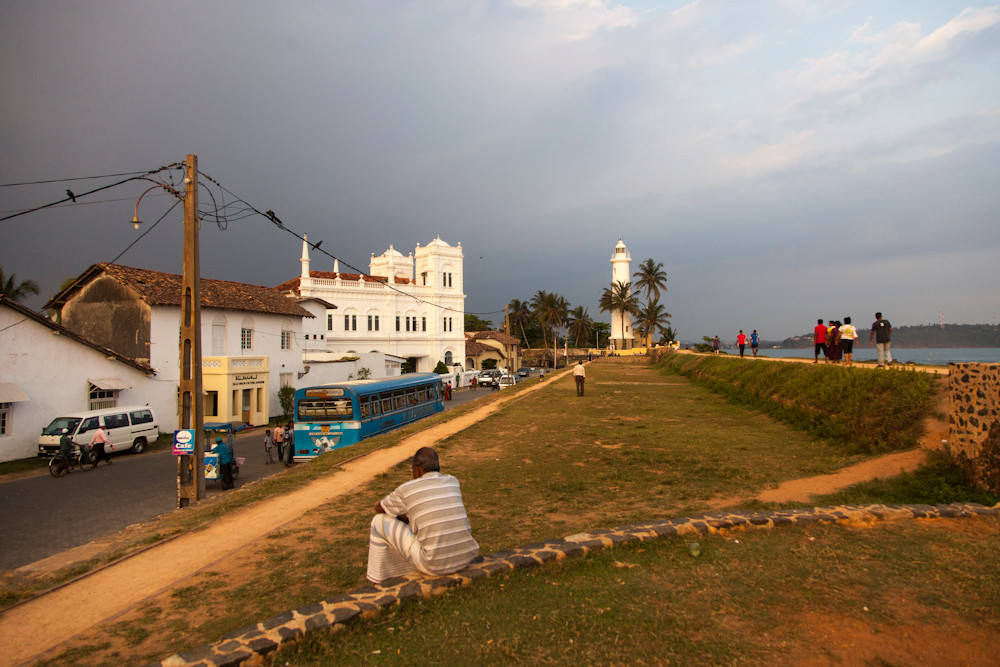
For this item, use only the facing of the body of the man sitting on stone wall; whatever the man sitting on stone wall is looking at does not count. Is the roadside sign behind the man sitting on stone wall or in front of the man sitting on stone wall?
in front

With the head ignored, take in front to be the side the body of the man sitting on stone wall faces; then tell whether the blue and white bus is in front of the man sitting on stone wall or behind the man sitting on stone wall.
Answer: in front

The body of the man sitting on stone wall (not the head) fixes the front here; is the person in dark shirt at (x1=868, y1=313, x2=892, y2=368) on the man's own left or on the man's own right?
on the man's own right

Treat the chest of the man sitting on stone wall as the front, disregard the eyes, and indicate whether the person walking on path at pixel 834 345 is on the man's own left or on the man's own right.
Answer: on the man's own right

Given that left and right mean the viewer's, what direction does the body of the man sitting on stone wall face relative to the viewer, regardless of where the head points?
facing away from the viewer and to the left of the viewer
